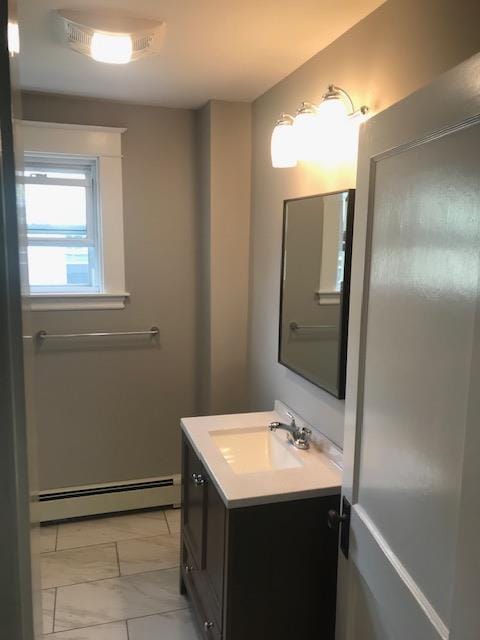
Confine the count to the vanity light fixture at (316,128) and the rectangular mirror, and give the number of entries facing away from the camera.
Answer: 0

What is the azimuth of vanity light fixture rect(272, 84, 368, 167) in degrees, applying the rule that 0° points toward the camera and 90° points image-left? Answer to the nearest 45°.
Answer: approximately 45°

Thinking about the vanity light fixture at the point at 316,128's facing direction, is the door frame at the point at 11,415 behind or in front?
in front

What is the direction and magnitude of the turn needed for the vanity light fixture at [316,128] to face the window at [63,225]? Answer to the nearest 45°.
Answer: approximately 90° to its right

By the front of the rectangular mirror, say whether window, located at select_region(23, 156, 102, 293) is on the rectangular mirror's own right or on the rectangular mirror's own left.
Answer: on the rectangular mirror's own right
